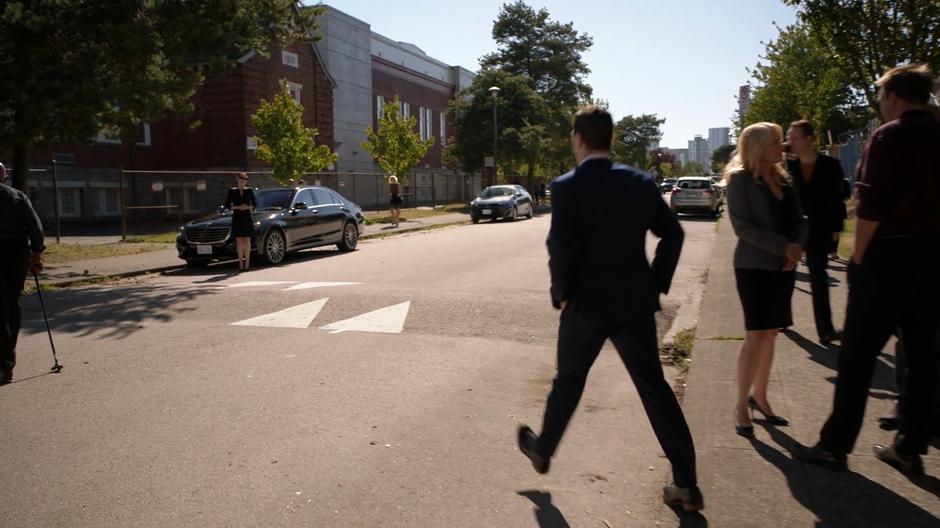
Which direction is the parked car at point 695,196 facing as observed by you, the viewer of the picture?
facing away from the viewer

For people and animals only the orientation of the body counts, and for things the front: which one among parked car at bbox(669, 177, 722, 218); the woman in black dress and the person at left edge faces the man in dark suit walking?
the woman in black dress

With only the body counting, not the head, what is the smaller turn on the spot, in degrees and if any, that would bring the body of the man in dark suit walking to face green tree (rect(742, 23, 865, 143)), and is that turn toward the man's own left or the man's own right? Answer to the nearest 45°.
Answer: approximately 45° to the man's own right

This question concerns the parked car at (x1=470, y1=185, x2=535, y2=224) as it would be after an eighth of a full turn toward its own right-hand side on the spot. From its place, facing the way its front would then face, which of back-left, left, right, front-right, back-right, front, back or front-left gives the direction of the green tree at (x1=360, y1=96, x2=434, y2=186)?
front-right

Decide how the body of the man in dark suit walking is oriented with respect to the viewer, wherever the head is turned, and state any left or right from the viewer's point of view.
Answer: facing away from the viewer and to the left of the viewer

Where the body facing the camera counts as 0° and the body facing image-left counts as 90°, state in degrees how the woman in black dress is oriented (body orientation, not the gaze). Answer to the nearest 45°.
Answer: approximately 0°

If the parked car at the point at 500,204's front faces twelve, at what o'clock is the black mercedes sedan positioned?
The black mercedes sedan is roughly at 11 o'clock from the parked car.

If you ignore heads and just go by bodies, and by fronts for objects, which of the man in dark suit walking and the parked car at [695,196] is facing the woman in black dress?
the man in dark suit walking

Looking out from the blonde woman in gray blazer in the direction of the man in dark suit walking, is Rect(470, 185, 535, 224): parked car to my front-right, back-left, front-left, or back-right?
back-right

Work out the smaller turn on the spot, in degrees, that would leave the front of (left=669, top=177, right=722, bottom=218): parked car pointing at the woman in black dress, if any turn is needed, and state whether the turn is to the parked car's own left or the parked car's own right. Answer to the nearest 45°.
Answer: approximately 180°
